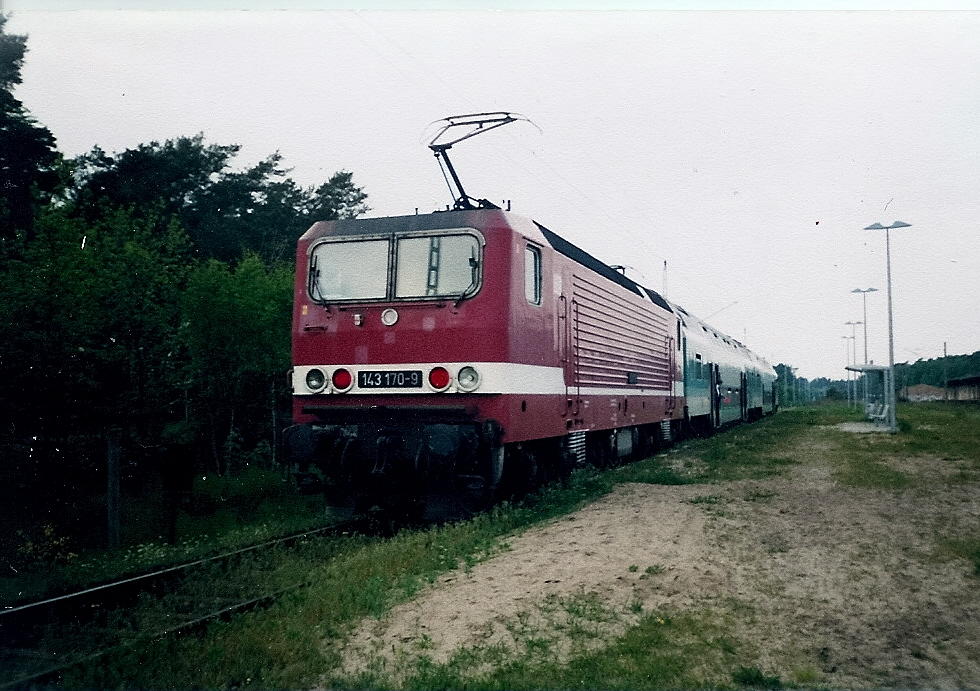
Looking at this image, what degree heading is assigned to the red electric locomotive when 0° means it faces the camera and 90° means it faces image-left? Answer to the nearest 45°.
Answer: approximately 45°
